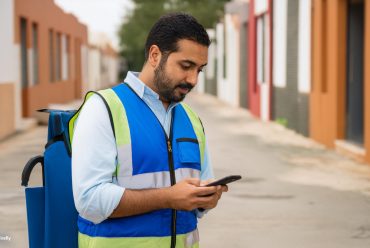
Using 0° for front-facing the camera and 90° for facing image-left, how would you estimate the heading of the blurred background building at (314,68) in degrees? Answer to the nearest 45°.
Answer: approximately 45°

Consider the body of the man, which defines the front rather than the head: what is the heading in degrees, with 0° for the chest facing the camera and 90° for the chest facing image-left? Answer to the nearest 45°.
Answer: approximately 315°

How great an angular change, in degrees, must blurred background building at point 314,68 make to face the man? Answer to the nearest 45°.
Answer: approximately 45° to its left

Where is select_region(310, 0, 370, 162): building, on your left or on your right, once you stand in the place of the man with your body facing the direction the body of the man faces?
on your left
